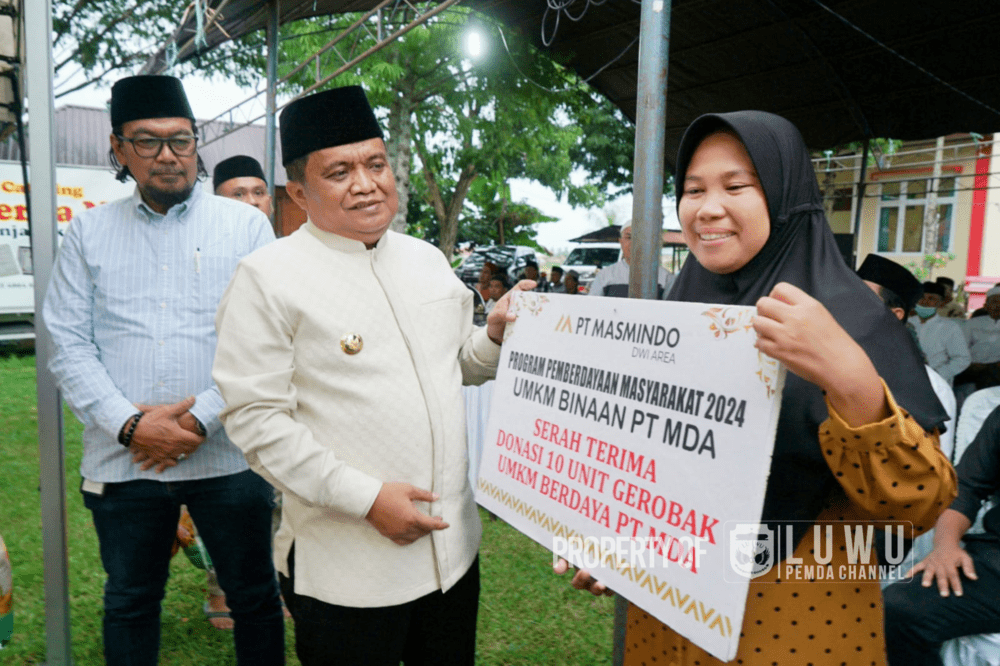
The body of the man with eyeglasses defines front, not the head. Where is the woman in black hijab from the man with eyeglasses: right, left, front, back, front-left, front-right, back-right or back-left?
front-left

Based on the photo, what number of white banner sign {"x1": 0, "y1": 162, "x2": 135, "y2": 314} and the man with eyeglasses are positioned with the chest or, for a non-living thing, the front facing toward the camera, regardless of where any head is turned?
2

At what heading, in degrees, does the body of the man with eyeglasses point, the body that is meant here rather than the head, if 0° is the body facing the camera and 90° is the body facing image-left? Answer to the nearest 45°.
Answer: approximately 0°

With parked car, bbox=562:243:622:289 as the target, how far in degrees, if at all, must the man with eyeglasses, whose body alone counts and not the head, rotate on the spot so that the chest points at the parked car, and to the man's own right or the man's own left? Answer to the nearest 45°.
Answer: approximately 135° to the man's own left

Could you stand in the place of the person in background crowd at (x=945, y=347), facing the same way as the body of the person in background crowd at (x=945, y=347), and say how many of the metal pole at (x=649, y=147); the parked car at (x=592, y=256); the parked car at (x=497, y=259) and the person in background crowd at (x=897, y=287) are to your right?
2

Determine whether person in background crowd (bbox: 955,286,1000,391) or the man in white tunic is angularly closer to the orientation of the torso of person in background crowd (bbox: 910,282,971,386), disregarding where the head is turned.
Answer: the man in white tunic

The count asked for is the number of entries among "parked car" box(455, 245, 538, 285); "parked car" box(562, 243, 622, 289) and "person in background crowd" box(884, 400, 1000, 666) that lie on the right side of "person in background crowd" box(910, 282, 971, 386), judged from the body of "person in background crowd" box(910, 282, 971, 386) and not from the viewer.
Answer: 2

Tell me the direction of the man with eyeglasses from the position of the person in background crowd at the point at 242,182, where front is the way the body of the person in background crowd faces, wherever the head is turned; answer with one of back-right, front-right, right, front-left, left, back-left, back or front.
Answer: front-right

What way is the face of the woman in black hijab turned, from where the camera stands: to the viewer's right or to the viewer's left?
to the viewer's left

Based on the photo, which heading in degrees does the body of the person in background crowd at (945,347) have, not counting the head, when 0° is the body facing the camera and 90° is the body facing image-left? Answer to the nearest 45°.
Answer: approximately 45°

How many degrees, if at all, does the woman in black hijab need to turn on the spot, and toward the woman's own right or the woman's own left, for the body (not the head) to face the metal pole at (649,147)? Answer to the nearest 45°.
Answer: approximately 90° to the woman's own right
